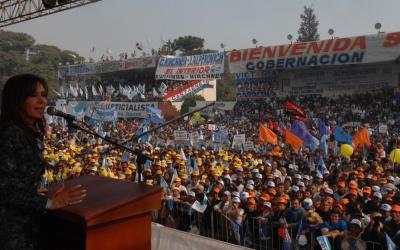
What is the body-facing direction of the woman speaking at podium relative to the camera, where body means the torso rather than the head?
to the viewer's right

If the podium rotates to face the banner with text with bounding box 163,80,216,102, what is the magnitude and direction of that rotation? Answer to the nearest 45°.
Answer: approximately 45° to its left

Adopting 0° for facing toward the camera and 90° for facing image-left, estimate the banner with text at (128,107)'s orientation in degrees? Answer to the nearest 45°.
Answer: approximately 0°

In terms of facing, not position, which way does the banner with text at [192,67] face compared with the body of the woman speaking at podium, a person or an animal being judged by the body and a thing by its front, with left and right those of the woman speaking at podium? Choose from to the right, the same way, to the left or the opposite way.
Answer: to the right

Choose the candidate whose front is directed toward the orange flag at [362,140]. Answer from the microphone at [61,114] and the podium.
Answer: the podium

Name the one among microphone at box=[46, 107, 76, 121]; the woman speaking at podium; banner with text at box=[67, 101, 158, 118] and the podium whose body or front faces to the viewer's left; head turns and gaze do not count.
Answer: the microphone

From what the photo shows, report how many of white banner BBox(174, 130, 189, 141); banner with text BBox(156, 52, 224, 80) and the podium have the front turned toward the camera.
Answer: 2

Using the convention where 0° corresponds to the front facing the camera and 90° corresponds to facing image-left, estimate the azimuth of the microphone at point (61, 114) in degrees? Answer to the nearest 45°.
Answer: approximately 90°

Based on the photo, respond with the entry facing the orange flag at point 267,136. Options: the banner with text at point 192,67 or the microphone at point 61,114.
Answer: the banner with text

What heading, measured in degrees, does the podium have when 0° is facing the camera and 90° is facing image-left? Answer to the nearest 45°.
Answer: approximately 225°

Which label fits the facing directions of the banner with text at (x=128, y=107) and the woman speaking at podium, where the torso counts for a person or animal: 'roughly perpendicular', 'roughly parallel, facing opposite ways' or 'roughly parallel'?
roughly perpendicular

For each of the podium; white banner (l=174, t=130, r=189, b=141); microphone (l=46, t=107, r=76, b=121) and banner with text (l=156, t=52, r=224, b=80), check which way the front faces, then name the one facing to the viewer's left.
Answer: the microphone

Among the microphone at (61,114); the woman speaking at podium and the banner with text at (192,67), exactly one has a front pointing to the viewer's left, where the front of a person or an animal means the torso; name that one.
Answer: the microphone

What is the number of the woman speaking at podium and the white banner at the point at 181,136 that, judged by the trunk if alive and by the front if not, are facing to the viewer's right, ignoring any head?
1
